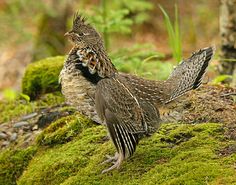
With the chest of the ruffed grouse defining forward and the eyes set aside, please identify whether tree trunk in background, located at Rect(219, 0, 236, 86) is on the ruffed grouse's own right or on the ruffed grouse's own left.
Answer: on the ruffed grouse's own right

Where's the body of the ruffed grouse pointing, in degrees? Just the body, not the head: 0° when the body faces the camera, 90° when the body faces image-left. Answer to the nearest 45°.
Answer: approximately 90°

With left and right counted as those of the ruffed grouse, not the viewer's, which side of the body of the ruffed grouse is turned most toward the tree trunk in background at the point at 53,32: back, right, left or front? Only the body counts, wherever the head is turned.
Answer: right
